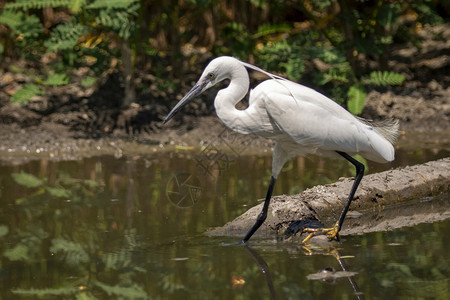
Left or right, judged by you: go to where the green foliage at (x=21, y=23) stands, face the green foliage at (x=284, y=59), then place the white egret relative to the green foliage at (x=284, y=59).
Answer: right

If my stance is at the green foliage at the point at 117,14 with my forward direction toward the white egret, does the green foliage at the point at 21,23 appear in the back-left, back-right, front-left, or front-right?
back-right

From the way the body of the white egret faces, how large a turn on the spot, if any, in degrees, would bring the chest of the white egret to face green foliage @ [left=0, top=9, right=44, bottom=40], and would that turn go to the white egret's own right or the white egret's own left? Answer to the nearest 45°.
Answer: approximately 45° to the white egret's own right

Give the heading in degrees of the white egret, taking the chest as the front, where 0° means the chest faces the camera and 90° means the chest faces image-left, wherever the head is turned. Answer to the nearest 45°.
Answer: approximately 90°

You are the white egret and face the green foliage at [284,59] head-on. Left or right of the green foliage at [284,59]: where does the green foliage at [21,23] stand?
left

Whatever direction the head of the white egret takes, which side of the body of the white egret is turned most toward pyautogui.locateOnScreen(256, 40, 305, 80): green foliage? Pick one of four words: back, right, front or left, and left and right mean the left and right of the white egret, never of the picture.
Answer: right

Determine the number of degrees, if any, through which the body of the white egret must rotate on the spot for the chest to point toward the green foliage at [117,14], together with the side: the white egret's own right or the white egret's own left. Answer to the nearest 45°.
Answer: approximately 45° to the white egret's own right
